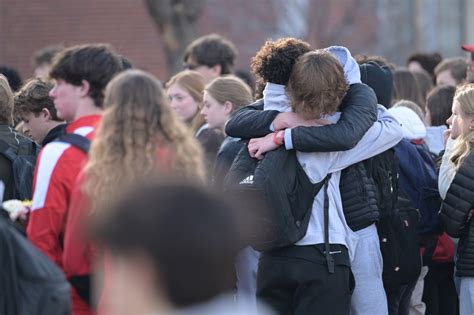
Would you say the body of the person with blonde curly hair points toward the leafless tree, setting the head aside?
yes

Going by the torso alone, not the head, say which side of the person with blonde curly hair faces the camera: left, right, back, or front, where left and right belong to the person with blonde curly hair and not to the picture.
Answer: back

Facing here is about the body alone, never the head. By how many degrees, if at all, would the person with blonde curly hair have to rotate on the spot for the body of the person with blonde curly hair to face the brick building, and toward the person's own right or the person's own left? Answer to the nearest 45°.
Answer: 0° — they already face it
